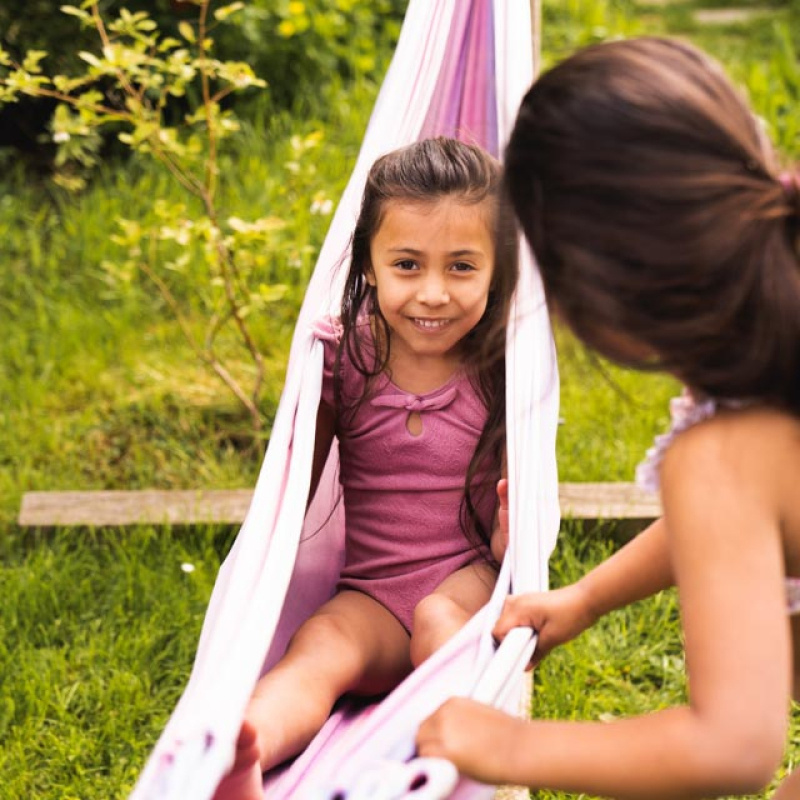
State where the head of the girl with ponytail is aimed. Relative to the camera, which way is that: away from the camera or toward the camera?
away from the camera

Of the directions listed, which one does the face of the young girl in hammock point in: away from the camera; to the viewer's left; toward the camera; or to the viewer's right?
toward the camera

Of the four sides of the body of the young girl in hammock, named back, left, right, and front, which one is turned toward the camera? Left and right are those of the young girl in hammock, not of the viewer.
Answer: front

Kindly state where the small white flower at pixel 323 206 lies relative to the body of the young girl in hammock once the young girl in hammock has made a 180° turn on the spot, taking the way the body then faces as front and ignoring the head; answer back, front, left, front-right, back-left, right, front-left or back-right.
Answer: front

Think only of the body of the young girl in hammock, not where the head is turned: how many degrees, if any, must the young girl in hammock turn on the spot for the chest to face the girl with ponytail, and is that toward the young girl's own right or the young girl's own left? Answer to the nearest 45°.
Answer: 0° — they already face them
